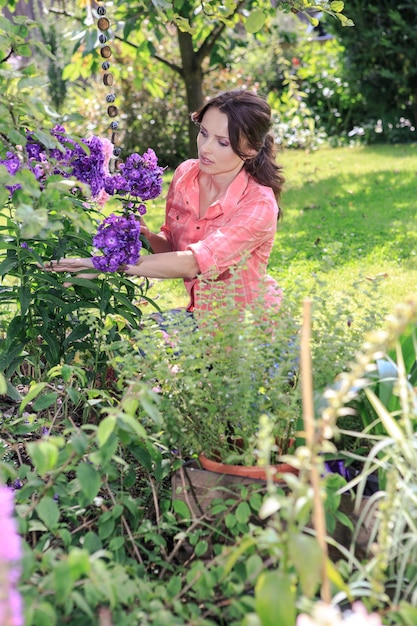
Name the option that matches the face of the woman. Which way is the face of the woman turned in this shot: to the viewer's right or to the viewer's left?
to the viewer's left

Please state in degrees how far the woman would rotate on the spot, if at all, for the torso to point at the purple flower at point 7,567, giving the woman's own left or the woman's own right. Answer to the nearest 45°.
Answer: approximately 45° to the woman's own left

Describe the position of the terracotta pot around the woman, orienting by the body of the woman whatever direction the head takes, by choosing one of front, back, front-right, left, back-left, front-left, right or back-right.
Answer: front-left

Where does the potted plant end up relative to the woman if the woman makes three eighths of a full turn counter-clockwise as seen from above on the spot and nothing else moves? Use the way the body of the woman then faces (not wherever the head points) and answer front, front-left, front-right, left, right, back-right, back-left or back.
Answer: right

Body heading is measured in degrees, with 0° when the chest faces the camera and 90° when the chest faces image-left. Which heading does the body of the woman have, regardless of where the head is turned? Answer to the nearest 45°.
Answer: approximately 45°
